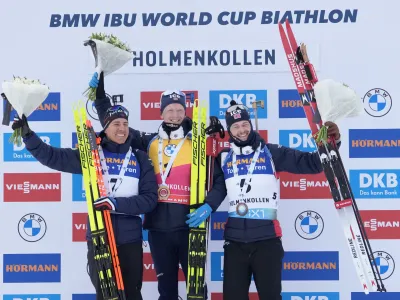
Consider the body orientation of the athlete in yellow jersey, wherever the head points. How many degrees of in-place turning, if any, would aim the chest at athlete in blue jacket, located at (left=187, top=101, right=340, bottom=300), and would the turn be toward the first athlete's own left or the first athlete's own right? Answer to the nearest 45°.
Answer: approximately 90° to the first athlete's own left

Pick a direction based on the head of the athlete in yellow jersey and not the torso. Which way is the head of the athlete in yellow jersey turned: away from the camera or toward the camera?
toward the camera

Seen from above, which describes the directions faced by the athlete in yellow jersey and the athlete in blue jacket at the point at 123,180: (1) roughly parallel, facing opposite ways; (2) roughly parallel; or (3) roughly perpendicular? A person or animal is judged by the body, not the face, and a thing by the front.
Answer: roughly parallel

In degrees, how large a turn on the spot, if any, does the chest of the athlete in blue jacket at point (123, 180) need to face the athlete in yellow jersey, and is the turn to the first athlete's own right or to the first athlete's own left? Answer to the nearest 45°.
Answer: approximately 90° to the first athlete's own left

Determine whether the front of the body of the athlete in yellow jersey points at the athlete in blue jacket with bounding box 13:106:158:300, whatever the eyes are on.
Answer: no

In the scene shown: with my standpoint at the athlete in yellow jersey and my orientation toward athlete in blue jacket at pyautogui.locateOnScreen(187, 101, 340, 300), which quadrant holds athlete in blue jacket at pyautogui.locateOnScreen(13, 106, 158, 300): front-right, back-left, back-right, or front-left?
back-right

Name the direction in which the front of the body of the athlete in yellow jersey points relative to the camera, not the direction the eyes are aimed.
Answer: toward the camera

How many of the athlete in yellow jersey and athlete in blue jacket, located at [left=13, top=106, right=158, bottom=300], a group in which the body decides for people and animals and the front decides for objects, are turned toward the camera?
2

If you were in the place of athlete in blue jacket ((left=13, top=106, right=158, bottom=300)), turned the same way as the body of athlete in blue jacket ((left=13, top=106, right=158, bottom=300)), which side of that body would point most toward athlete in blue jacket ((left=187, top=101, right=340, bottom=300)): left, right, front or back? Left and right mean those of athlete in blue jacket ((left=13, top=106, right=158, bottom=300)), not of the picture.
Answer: left

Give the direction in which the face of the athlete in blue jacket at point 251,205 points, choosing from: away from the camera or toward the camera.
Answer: toward the camera
